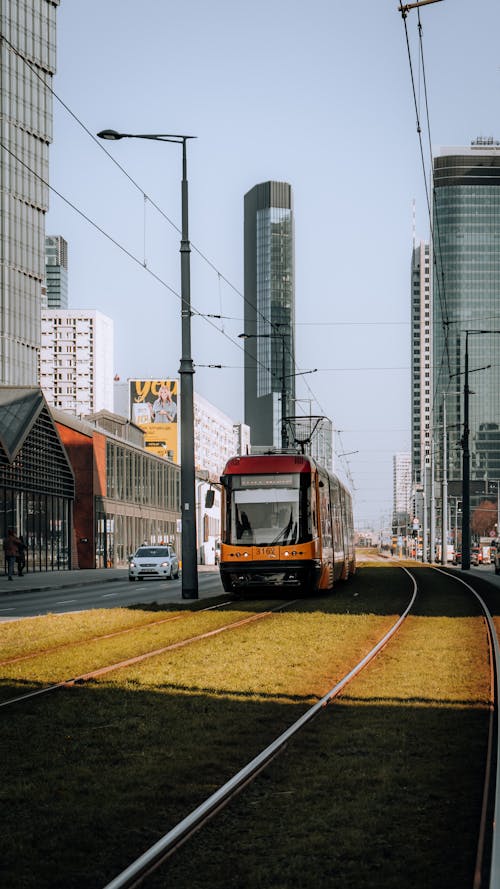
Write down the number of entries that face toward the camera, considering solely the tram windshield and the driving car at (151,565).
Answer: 2

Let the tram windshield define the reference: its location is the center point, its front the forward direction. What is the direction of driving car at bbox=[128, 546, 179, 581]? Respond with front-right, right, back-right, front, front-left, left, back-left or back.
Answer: back

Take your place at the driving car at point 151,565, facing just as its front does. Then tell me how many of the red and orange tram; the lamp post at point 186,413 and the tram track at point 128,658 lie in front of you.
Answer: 3

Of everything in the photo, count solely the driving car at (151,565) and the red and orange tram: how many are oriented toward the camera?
2

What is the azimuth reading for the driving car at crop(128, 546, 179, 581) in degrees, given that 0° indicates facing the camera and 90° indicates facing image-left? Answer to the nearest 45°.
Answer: approximately 0°

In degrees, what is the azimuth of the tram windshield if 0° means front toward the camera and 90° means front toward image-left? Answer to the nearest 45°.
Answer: approximately 0°

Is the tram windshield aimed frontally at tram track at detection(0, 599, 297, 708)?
yes

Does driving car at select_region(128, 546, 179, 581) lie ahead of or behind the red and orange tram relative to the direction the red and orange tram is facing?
behind
